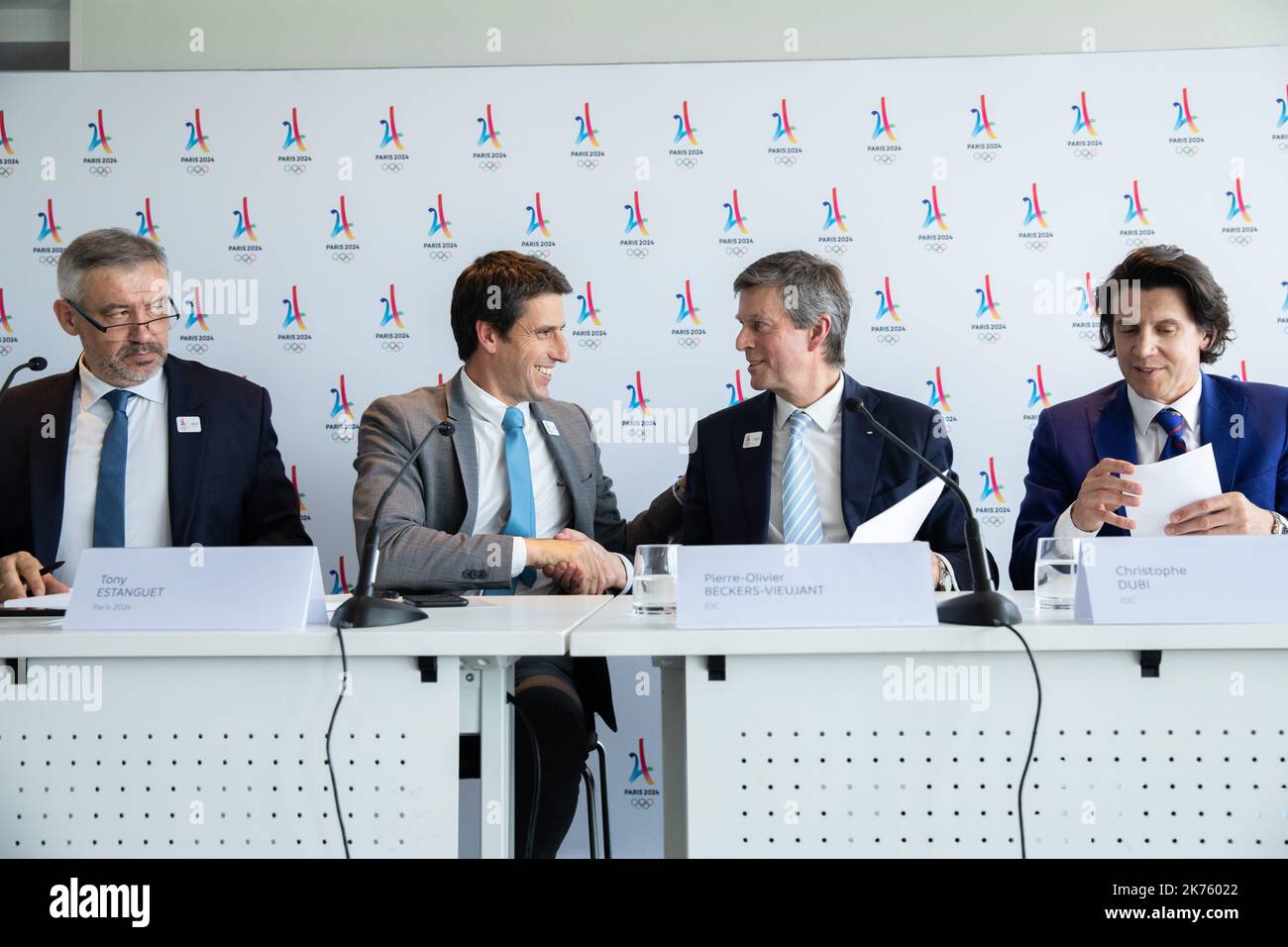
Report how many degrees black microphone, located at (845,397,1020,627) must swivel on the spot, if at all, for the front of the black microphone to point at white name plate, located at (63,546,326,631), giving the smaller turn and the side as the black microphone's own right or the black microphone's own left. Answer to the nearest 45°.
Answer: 0° — it already faces it

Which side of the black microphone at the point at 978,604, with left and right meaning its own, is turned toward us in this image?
left

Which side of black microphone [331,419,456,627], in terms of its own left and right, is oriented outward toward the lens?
right

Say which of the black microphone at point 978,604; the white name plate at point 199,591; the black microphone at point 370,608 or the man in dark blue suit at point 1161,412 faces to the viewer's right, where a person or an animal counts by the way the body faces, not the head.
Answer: the black microphone at point 370,608

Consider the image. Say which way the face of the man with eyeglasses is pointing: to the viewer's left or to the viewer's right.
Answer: to the viewer's right

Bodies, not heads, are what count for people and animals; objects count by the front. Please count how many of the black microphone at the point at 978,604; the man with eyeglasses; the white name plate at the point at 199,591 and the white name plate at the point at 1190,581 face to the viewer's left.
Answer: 1

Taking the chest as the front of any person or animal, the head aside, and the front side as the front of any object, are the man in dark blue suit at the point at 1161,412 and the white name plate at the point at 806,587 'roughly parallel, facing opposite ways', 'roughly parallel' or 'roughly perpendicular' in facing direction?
roughly parallel

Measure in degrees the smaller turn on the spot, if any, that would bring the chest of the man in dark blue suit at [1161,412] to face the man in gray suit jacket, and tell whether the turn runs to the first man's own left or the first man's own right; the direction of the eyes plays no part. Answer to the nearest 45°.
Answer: approximately 90° to the first man's own right

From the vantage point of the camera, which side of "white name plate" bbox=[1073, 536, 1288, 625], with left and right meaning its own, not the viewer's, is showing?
front

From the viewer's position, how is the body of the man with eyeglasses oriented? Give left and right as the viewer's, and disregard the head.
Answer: facing the viewer

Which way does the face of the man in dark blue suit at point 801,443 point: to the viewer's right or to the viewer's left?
to the viewer's left
